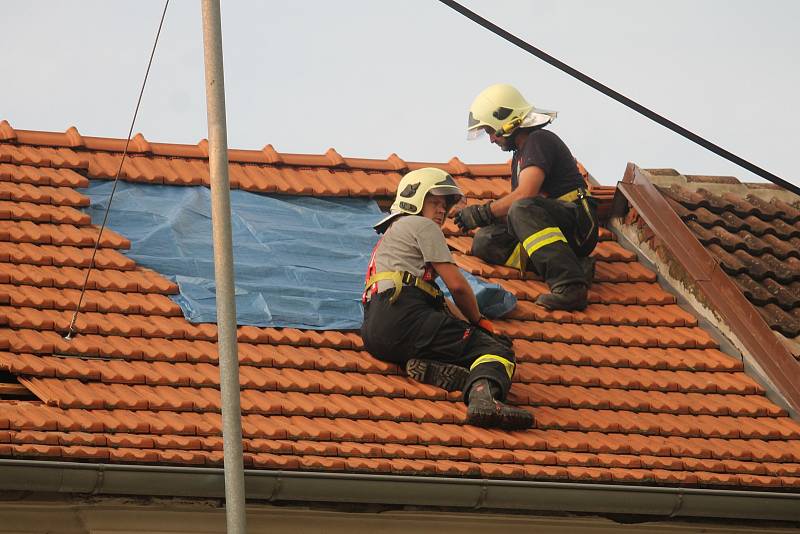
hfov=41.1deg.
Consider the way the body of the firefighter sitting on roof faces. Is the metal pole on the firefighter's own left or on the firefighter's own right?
on the firefighter's own right

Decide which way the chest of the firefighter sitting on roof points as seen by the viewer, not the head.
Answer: to the viewer's right

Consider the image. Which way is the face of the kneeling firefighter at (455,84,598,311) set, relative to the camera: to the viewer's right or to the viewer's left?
to the viewer's left

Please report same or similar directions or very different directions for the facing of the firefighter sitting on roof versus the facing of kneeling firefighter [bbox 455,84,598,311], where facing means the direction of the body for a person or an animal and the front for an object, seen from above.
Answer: very different directions

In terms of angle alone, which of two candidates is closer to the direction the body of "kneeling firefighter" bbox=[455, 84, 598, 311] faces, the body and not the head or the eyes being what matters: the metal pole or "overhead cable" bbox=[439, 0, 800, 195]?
the metal pole

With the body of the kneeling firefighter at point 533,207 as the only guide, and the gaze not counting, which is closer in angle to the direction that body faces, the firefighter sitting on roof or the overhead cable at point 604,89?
the firefighter sitting on roof

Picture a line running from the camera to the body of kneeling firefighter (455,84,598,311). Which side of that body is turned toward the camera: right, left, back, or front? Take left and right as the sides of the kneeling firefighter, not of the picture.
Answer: left

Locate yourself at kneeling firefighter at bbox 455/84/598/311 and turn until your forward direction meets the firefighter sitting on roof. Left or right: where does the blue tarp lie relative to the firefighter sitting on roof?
right
